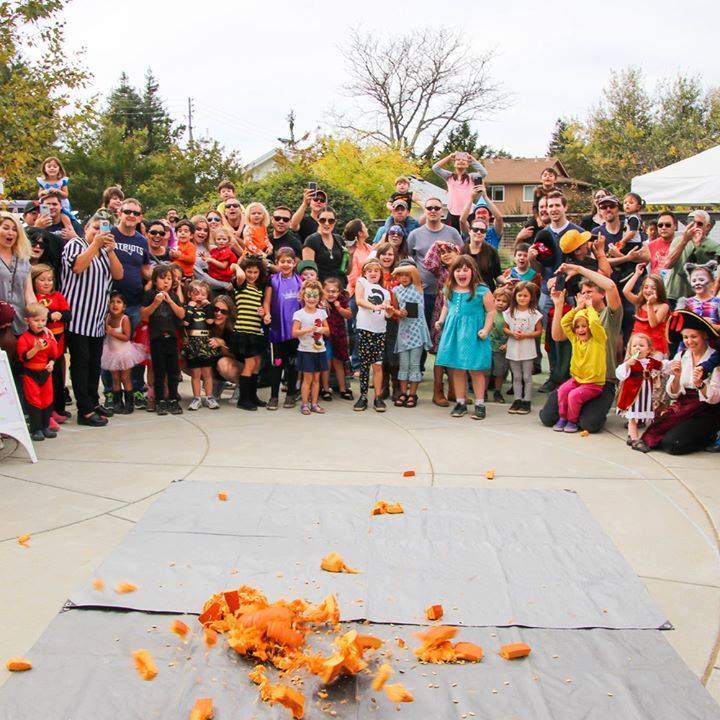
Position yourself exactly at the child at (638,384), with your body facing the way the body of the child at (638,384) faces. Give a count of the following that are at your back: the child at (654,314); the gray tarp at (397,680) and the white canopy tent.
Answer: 2

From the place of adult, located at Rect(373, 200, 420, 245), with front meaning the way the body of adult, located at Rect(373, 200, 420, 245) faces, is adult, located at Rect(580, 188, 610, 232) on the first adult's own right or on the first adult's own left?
on the first adult's own left

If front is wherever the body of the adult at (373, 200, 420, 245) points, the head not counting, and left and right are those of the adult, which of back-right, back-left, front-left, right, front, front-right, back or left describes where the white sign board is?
front-right

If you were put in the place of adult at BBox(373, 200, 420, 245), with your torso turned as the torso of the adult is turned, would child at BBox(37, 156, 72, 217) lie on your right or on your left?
on your right

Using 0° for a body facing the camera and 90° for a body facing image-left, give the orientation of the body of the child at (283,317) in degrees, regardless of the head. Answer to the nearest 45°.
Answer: approximately 0°

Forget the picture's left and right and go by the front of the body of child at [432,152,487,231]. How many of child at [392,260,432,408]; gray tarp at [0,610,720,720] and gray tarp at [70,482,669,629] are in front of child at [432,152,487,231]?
3

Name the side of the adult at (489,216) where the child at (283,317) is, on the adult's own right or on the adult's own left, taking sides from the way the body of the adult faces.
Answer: on the adult's own right

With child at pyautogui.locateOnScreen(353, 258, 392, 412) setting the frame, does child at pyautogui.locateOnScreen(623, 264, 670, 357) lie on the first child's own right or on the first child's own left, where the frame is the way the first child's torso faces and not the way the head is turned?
on the first child's own left

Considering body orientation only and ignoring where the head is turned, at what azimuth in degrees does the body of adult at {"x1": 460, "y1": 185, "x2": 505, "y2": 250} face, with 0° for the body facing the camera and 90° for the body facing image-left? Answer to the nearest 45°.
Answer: approximately 0°

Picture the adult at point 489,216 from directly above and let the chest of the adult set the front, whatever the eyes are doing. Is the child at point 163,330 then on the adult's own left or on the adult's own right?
on the adult's own right

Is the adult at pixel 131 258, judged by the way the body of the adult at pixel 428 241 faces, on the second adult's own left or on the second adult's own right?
on the second adult's own right
